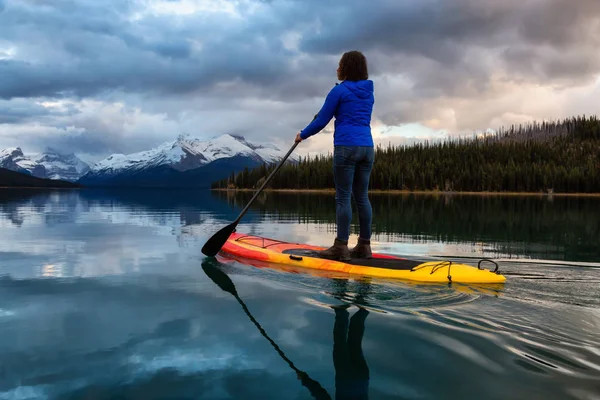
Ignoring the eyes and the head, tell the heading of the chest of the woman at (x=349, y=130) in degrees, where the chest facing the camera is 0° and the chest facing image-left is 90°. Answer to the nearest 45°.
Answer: approximately 135°
